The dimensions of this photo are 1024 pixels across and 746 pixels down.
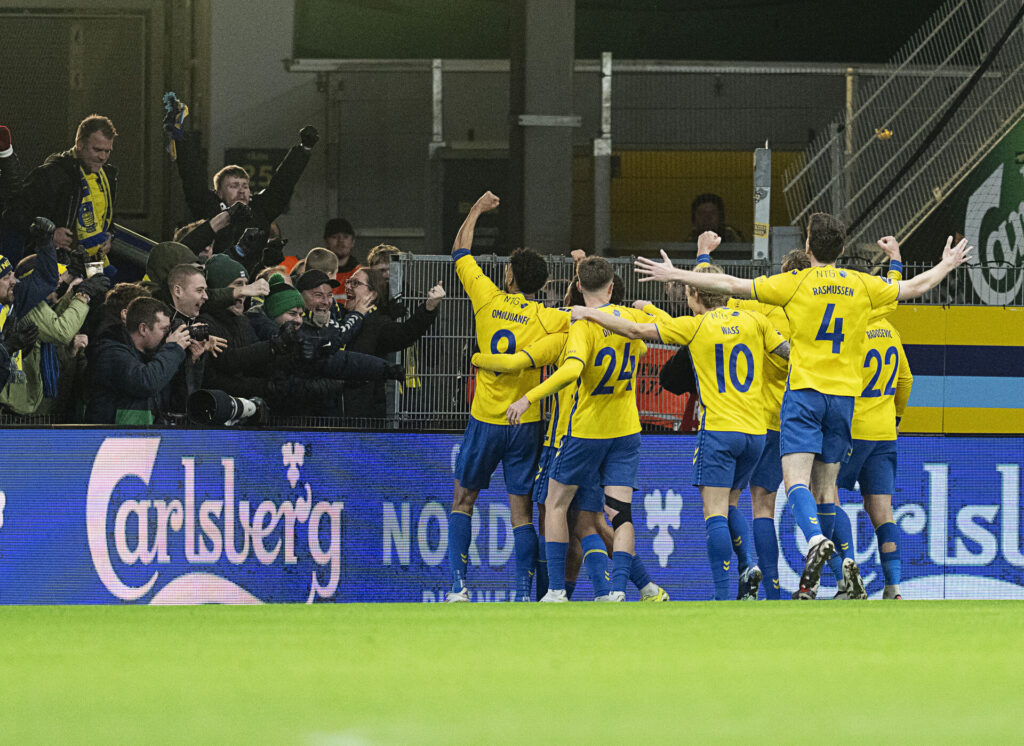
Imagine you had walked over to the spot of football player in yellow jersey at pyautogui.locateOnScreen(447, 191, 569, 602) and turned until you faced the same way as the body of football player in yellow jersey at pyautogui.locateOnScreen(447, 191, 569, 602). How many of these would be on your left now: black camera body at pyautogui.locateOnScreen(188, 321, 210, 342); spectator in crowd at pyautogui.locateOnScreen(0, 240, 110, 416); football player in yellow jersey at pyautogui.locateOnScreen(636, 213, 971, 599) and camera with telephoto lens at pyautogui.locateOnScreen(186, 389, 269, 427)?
3

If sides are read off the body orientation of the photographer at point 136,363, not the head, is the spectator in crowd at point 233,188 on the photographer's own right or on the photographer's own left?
on the photographer's own left

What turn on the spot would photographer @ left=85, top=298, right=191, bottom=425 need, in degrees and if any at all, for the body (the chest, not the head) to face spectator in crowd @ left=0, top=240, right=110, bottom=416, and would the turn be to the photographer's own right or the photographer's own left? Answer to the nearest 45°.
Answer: approximately 180°

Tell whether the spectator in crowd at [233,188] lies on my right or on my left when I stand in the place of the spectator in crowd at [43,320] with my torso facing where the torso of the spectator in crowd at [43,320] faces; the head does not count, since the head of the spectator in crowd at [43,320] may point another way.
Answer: on my left

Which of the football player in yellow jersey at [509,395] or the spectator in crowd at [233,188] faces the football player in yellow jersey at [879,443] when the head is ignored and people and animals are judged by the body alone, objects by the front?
the spectator in crowd

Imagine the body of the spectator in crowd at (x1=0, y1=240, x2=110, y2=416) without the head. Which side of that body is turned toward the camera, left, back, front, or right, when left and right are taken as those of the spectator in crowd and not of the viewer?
right

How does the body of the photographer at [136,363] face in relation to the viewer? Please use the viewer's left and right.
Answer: facing to the right of the viewer

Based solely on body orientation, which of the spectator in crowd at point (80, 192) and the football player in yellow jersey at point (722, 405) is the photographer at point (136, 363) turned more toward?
the football player in yellow jersey

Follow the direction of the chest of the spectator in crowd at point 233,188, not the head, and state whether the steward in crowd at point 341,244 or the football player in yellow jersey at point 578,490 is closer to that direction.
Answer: the football player in yellow jersey

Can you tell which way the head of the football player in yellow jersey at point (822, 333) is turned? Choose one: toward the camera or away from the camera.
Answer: away from the camera

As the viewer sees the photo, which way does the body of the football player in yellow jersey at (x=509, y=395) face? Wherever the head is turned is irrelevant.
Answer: away from the camera
